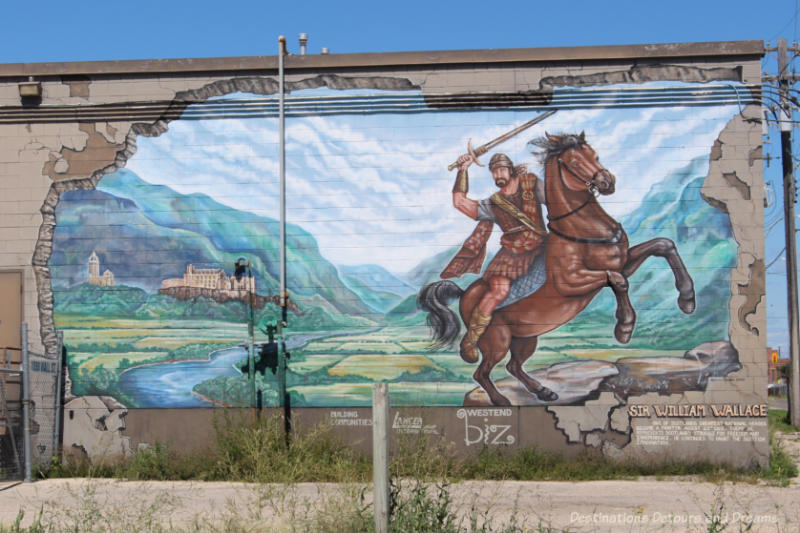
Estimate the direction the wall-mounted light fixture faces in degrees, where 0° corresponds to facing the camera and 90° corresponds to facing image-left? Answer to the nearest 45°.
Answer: approximately 0°

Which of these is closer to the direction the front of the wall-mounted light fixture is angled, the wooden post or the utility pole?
the wooden post

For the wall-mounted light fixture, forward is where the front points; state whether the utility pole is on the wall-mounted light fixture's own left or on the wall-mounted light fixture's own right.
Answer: on the wall-mounted light fixture's own left
